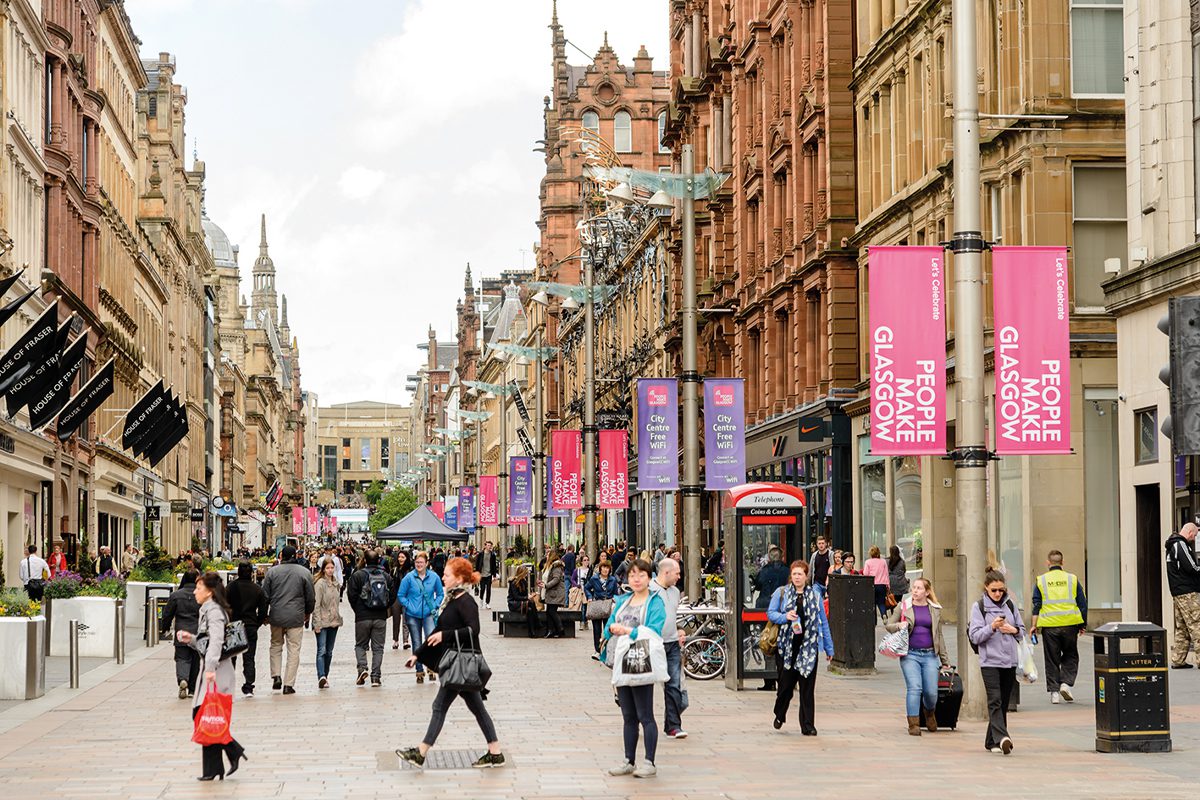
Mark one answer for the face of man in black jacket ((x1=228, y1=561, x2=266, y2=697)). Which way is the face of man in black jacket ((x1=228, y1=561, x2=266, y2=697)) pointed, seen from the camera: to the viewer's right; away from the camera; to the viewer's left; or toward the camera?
away from the camera

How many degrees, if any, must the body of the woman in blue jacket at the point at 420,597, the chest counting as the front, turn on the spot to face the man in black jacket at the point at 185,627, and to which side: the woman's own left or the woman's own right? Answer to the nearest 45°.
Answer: approximately 45° to the woman's own right

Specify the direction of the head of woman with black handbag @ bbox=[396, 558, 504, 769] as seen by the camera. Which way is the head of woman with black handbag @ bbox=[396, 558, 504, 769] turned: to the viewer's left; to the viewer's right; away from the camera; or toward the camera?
to the viewer's left

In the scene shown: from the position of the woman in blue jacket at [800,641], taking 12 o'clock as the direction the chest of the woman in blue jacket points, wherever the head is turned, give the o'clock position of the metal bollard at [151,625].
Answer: The metal bollard is roughly at 5 o'clock from the woman in blue jacket.

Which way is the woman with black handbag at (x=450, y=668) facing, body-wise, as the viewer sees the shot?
to the viewer's left

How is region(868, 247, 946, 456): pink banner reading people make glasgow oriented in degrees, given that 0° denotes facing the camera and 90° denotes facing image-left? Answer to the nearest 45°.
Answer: approximately 0°

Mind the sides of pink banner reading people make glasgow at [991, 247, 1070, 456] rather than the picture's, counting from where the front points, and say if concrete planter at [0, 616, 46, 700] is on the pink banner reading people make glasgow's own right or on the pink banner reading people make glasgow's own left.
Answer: on the pink banner reading people make glasgow's own right

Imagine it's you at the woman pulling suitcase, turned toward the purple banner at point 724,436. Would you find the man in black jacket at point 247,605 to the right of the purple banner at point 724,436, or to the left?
left
